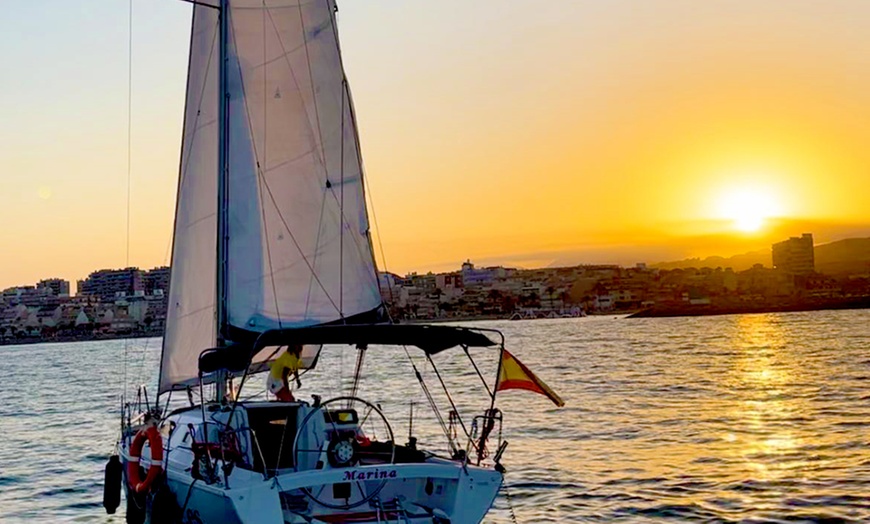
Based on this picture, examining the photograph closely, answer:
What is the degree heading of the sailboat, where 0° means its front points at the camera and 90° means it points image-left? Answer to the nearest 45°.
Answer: approximately 135°
